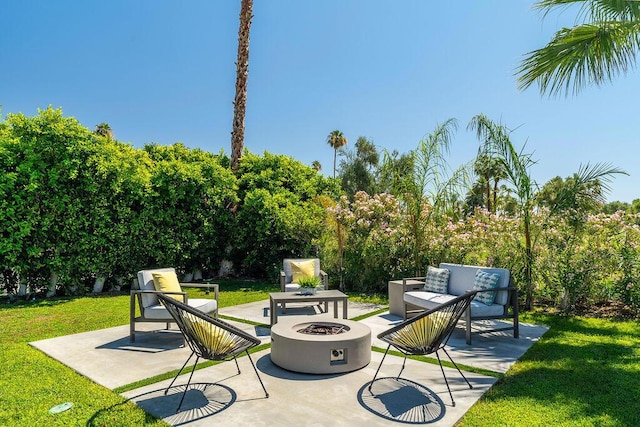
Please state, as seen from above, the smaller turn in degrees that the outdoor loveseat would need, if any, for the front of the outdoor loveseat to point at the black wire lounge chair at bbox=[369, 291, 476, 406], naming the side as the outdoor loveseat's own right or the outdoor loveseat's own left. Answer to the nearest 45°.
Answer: approximately 45° to the outdoor loveseat's own left

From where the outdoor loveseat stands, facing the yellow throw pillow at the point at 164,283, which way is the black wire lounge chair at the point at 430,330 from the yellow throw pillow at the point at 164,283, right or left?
left

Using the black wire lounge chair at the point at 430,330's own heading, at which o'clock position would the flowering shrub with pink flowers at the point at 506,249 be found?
The flowering shrub with pink flowers is roughly at 2 o'clock from the black wire lounge chair.

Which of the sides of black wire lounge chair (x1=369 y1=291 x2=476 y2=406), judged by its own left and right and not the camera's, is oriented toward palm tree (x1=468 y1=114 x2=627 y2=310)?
right

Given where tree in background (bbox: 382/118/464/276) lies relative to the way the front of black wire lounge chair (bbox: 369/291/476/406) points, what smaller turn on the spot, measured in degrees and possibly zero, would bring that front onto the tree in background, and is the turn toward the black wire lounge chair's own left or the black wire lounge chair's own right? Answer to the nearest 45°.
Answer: approximately 45° to the black wire lounge chair's own right

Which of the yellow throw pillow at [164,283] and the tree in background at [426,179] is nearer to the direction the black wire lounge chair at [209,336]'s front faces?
the tree in background
